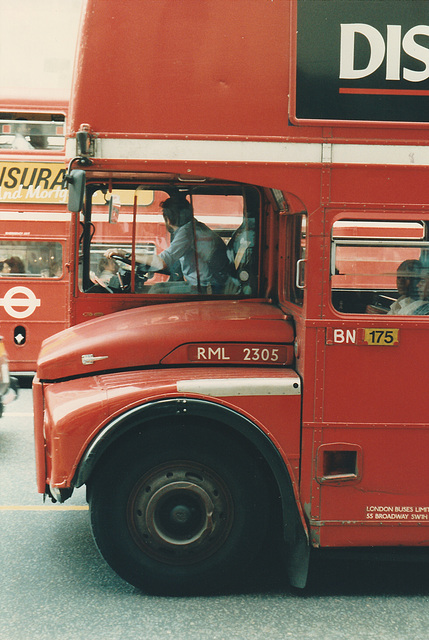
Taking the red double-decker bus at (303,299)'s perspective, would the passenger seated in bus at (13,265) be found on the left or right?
on its right

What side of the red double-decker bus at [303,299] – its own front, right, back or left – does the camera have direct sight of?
left
